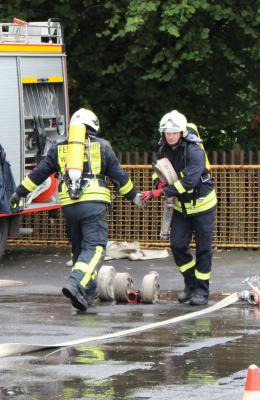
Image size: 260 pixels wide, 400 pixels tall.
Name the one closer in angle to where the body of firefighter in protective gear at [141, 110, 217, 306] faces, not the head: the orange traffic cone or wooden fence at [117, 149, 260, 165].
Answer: the orange traffic cone

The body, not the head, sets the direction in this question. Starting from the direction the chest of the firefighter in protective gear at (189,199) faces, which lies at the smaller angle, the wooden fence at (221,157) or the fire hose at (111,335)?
the fire hose

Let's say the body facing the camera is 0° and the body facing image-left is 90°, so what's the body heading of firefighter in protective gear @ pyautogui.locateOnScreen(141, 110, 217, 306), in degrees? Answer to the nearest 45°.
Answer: approximately 45°

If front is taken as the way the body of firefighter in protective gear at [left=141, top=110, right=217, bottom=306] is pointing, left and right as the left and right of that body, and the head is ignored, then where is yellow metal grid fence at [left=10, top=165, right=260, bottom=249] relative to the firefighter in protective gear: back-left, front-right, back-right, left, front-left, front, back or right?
back-right

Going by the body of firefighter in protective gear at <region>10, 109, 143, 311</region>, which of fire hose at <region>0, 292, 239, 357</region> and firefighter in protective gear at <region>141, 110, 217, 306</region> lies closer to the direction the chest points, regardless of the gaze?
the firefighter in protective gear
